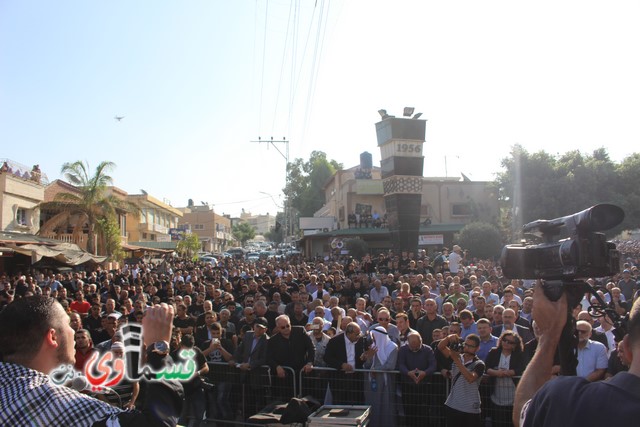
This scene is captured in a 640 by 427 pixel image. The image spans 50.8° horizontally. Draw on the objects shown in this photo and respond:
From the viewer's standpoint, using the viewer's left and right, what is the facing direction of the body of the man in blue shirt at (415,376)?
facing the viewer

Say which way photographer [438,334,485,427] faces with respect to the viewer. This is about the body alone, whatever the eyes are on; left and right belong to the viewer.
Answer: facing the viewer and to the left of the viewer

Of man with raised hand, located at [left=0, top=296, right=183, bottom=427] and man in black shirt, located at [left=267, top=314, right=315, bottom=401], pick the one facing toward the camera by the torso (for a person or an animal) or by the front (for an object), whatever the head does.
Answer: the man in black shirt

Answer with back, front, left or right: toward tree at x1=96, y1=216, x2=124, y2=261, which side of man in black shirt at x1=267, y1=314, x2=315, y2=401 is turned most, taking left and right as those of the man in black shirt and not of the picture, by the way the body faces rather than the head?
back

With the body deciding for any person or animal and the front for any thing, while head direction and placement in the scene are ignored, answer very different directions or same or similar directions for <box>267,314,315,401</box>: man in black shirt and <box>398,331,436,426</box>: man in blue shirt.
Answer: same or similar directions

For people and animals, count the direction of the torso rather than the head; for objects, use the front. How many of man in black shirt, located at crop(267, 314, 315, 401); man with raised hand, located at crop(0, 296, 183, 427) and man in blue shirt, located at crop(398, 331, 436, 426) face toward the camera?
2

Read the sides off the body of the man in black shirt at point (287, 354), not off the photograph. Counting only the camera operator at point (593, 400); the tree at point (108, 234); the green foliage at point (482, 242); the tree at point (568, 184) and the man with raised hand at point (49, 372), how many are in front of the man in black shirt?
2

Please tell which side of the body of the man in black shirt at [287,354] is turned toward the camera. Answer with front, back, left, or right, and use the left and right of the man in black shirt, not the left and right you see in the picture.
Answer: front

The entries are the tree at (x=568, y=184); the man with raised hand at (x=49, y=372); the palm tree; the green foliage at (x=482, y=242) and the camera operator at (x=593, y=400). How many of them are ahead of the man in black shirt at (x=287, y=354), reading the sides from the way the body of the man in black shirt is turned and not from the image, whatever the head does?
2

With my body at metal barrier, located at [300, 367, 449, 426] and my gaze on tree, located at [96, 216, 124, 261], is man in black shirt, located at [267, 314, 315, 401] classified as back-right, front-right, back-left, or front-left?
front-left

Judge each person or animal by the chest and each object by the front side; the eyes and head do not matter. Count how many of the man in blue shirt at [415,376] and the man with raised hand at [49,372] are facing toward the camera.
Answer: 1

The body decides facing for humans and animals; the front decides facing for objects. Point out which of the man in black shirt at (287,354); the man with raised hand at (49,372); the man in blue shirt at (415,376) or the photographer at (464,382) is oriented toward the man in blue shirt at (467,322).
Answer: the man with raised hand

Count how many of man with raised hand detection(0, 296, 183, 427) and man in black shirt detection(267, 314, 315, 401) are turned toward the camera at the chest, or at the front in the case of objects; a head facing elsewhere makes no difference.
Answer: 1

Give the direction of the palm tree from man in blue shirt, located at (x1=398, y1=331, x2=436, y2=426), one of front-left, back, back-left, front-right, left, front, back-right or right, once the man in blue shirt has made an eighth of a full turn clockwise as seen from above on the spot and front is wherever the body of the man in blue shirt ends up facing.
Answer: right

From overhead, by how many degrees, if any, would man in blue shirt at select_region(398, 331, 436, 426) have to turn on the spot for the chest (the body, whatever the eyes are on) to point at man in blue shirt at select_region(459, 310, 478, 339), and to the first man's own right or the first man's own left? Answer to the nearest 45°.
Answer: approximately 135° to the first man's own left

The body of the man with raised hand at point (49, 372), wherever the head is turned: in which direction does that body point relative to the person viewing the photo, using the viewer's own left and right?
facing away from the viewer and to the right of the viewer
